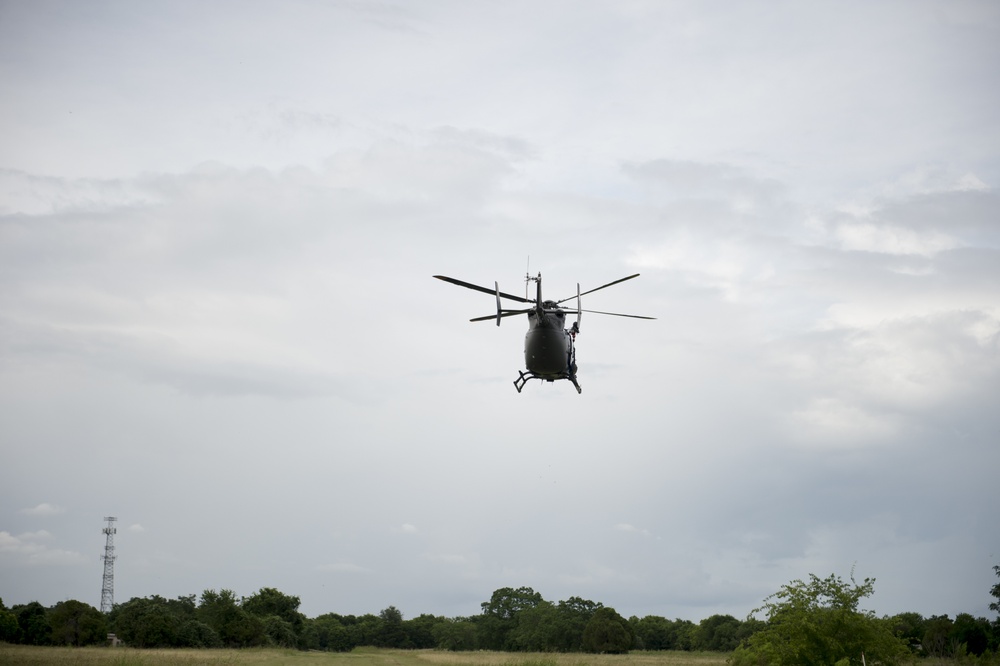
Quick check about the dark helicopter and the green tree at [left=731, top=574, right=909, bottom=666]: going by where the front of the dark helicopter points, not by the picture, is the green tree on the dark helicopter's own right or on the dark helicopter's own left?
on the dark helicopter's own right

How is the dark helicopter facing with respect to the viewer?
away from the camera
